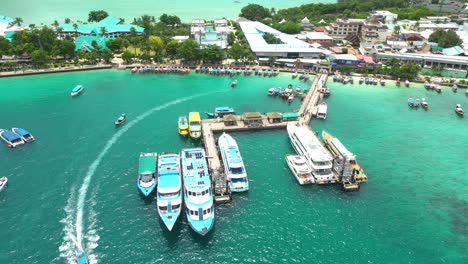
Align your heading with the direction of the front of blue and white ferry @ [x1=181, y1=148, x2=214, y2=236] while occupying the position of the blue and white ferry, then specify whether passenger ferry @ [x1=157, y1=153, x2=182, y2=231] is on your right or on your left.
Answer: on your right

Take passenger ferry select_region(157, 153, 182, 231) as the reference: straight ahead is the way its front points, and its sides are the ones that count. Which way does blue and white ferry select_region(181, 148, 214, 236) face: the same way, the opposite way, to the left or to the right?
the same way

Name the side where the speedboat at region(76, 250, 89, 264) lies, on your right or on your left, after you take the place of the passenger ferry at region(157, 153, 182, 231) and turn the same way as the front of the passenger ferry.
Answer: on your right

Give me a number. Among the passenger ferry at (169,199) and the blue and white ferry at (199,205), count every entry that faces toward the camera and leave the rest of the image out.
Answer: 2

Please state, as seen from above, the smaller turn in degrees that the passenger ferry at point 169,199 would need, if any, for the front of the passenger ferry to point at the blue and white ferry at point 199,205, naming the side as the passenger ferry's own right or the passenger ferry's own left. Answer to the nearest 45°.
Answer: approximately 45° to the passenger ferry's own left

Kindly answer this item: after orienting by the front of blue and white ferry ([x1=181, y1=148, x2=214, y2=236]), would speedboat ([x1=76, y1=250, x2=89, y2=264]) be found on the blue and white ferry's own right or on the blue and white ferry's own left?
on the blue and white ferry's own right

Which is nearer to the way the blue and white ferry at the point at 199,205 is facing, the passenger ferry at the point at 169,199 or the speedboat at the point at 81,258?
the speedboat

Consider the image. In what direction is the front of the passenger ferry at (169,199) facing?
toward the camera

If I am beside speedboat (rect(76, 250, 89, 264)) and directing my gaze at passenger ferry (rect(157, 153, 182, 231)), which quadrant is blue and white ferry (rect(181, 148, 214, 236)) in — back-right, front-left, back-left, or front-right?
front-right

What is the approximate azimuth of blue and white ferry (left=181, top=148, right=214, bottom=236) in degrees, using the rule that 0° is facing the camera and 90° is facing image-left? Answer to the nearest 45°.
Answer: approximately 0°
